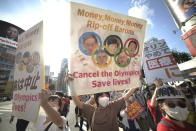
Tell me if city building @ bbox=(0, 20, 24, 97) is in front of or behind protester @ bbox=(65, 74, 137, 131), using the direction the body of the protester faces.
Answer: behind

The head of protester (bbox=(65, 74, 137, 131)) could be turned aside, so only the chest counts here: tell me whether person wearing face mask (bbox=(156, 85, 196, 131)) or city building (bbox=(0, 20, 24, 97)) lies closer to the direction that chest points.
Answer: the person wearing face mask

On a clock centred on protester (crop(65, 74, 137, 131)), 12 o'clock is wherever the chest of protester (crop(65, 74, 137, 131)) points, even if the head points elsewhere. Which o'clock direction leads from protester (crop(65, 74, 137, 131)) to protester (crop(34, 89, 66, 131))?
protester (crop(34, 89, 66, 131)) is roughly at 2 o'clock from protester (crop(65, 74, 137, 131)).

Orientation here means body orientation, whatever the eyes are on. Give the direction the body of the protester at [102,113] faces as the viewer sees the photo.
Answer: toward the camera

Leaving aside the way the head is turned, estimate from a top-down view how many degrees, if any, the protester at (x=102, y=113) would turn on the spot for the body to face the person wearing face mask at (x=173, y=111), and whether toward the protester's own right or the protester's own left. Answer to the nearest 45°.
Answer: approximately 45° to the protester's own left

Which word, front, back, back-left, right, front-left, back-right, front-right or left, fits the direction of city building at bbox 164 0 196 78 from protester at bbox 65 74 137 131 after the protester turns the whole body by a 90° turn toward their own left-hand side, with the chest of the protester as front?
front-left

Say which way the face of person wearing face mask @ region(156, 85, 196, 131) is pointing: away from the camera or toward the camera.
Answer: toward the camera
